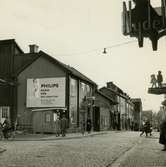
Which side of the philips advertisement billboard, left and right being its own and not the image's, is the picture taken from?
front
